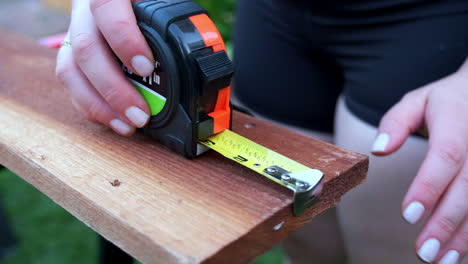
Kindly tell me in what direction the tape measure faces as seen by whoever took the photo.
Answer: facing the viewer and to the right of the viewer
